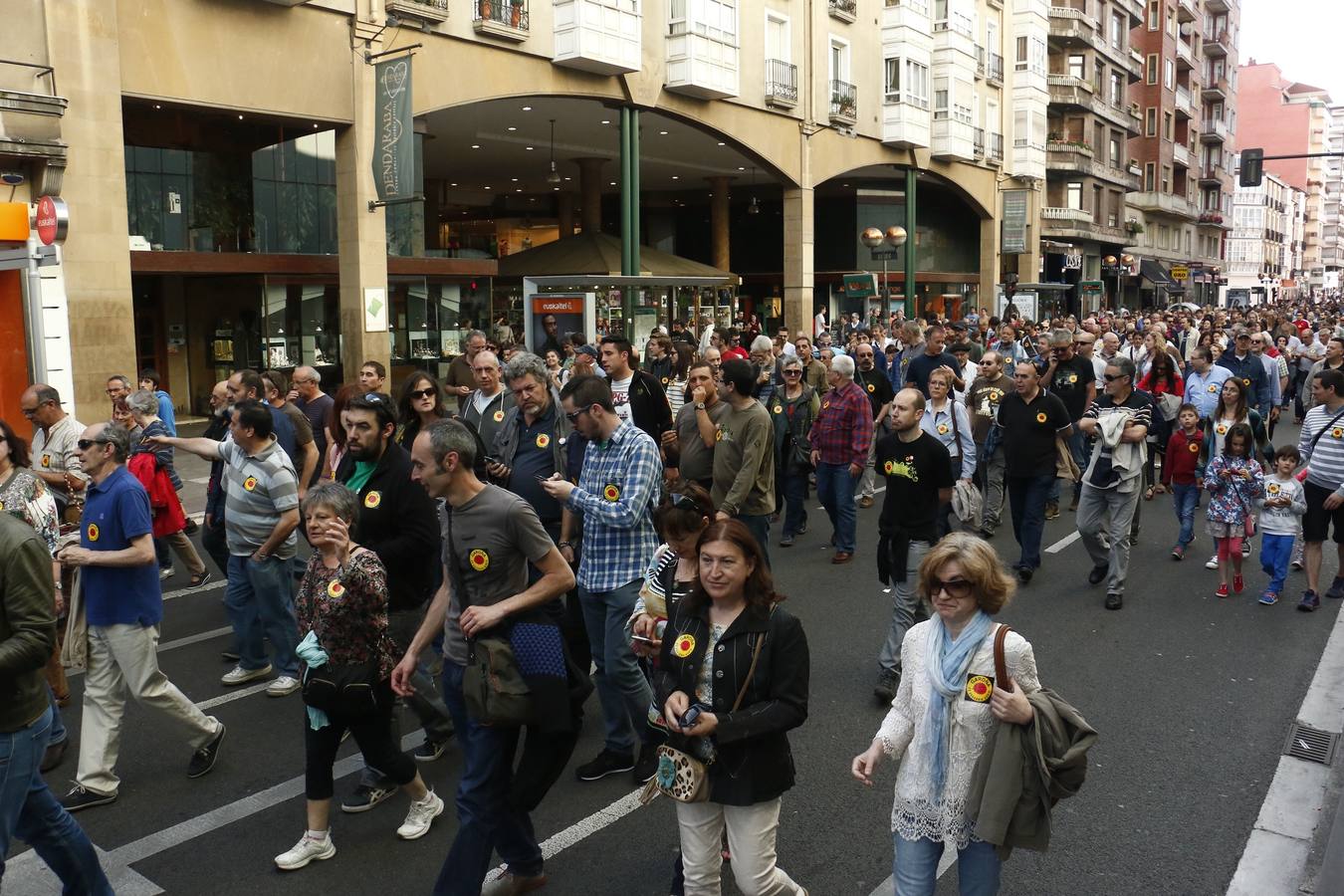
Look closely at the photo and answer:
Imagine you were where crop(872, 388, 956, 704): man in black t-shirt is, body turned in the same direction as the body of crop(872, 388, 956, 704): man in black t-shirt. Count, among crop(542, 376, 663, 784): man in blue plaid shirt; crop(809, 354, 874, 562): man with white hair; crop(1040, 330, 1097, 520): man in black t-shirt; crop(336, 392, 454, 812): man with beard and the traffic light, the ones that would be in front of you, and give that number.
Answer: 2

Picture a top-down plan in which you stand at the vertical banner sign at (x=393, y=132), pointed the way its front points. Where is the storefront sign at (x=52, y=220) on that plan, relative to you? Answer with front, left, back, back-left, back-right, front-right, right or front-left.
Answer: front-right

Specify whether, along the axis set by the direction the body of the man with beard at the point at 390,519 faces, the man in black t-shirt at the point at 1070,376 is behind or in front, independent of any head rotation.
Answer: behind

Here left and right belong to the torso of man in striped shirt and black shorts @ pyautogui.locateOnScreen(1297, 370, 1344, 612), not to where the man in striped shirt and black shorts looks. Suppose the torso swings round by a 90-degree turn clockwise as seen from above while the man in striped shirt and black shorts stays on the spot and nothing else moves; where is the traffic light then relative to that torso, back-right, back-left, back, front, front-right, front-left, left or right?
front-right

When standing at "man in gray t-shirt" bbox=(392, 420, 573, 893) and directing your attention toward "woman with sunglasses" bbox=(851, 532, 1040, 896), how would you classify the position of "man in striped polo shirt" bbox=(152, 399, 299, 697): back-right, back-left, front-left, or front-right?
back-left

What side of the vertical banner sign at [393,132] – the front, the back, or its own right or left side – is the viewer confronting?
front

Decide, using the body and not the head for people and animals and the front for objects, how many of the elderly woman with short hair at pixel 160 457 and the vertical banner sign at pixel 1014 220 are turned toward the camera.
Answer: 1

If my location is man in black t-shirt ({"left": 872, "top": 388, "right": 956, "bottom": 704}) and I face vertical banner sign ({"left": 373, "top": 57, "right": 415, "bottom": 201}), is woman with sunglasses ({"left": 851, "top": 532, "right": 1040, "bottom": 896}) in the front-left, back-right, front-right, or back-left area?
back-left

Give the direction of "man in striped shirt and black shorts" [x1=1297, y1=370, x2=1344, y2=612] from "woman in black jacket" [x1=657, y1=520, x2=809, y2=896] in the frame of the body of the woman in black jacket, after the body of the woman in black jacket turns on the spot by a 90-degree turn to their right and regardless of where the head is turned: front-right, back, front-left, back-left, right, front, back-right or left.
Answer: right

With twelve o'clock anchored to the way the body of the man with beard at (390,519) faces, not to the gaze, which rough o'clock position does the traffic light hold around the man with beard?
The traffic light is roughly at 6 o'clock from the man with beard.

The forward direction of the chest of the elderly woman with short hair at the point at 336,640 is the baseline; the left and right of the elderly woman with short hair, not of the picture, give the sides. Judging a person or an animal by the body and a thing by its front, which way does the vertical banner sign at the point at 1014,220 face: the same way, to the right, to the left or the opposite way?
the same way

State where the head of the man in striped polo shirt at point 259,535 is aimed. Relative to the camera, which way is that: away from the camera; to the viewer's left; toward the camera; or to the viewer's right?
to the viewer's left

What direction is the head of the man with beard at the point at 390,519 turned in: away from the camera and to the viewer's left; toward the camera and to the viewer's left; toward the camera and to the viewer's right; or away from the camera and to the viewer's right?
toward the camera and to the viewer's left

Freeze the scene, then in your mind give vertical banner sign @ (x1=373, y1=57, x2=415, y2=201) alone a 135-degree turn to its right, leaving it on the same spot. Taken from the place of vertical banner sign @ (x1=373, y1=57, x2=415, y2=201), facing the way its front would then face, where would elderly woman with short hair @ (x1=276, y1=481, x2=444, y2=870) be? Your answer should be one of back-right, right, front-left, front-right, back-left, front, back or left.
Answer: back-left

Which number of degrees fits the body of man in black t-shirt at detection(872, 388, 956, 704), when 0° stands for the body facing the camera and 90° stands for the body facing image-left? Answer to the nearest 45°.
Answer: approximately 45°

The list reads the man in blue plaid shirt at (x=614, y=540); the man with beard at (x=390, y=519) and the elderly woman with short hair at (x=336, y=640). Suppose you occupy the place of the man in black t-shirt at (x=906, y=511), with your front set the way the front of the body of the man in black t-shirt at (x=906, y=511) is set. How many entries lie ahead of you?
3
